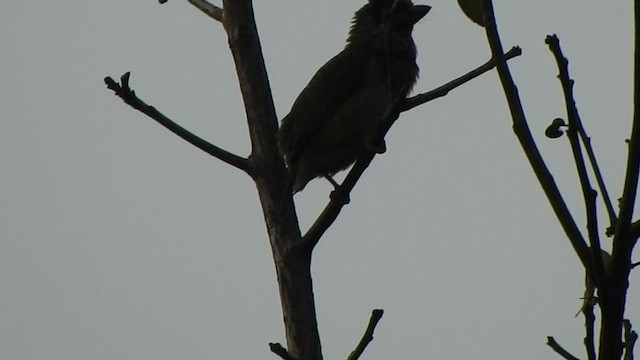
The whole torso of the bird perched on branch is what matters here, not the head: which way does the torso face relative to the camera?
to the viewer's right
